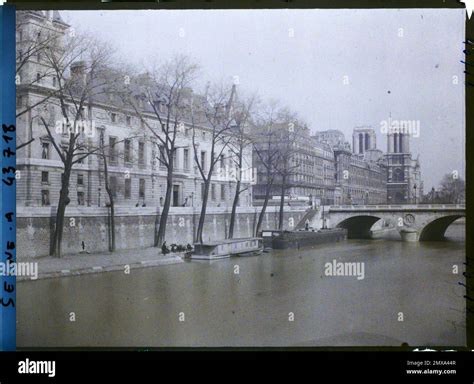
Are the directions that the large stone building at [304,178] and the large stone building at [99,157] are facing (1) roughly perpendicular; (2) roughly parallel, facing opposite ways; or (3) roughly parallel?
roughly parallel

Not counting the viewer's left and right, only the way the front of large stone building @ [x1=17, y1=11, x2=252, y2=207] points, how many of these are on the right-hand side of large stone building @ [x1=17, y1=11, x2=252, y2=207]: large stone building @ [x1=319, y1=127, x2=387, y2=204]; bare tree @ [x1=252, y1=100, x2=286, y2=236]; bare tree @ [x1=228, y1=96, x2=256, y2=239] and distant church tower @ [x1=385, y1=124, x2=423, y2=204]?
0

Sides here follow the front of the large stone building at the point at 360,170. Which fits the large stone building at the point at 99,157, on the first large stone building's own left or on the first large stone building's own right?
on the first large stone building's own right

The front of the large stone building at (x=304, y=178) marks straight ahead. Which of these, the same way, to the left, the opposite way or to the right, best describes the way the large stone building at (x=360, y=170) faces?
the same way

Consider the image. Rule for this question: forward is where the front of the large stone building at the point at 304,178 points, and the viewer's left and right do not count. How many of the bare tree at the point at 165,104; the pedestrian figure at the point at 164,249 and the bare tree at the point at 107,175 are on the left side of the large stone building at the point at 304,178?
0

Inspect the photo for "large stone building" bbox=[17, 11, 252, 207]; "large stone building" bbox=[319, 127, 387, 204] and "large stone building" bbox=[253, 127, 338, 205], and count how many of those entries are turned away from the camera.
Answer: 0

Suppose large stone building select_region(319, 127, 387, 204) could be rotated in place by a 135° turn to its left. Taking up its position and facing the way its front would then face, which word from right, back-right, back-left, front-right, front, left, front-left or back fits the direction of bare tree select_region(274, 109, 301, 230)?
back

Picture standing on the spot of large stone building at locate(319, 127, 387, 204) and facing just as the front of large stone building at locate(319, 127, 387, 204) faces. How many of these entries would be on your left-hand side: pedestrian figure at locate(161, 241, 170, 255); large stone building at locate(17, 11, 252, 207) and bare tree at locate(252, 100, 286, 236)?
0

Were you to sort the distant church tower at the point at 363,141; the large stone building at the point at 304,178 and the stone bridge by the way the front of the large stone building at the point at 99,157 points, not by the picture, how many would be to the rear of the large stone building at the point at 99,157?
0

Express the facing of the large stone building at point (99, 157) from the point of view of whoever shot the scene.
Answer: facing the viewer and to the right of the viewer

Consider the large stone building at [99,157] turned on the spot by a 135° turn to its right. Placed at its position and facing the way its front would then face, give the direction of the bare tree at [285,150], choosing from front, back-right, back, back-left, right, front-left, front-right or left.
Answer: back

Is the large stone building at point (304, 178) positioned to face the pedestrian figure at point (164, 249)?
no

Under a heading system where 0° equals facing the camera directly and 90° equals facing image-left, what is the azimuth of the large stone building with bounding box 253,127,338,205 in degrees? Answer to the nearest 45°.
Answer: approximately 315°

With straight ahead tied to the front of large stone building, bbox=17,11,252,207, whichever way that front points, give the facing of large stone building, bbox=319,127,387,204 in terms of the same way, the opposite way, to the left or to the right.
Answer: the same way

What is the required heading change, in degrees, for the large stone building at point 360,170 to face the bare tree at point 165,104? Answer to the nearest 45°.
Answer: approximately 135° to its right
